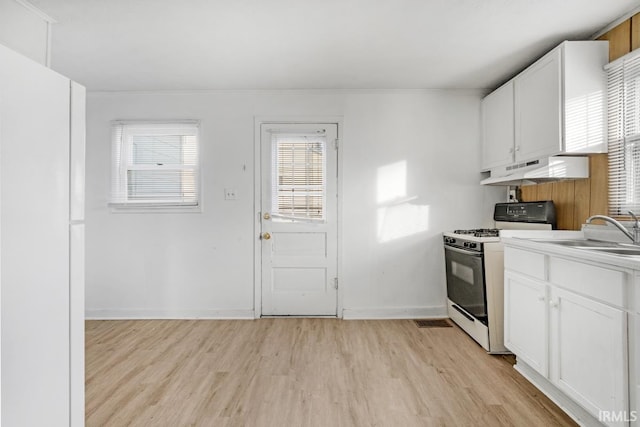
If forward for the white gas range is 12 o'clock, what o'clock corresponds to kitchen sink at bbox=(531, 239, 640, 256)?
The kitchen sink is roughly at 9 o'clock from the white gas range.

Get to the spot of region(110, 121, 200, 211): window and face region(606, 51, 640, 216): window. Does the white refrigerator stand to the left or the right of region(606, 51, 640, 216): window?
right

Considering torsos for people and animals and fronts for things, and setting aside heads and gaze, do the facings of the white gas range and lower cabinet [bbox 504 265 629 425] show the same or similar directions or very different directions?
same or similar directions

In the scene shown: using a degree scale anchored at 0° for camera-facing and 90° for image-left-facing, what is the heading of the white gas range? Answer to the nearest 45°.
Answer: approximately 45°

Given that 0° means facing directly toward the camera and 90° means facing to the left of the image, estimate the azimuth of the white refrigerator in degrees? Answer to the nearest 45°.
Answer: approximately 225°

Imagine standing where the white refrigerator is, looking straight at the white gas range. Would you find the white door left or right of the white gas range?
left

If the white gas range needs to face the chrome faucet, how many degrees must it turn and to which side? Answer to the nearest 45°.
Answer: approximately 90° to its left

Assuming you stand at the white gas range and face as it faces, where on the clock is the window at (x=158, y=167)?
The window is roughly at 1 o'clock from the white gas range.

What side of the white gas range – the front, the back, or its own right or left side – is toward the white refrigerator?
front

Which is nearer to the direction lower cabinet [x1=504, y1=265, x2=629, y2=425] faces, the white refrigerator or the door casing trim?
the white refrigerator

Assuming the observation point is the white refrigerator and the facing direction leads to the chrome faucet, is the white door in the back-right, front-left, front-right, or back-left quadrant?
front-left

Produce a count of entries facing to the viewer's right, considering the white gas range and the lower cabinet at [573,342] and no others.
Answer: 0
